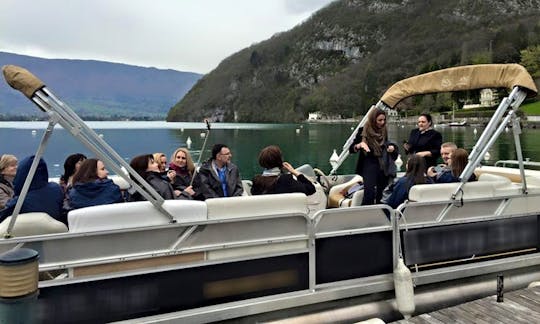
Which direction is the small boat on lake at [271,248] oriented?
to the viewer's left

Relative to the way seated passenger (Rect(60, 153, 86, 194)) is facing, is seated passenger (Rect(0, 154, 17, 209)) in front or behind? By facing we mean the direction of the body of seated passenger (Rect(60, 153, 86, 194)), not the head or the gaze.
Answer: behind

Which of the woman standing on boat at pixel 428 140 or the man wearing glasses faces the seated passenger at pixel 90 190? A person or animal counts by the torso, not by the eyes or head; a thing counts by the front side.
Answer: the woman standing on boat

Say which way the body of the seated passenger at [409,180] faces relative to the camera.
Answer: away from the camera

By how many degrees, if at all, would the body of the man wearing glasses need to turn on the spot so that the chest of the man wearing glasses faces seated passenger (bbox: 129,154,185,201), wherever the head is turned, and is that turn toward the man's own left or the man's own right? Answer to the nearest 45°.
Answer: approximately 90° to the man's own right
